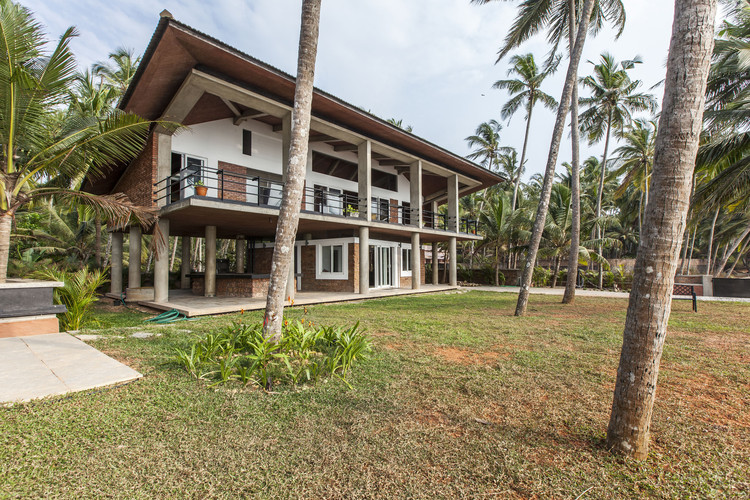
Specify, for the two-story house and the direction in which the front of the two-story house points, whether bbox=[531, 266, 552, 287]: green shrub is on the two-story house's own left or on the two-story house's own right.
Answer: on the two-story house's own left

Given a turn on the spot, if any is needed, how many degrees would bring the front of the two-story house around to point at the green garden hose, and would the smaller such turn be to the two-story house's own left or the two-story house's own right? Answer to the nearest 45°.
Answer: approximately 45° to the two-story house's own right

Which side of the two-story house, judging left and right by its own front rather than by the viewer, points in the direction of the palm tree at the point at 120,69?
back

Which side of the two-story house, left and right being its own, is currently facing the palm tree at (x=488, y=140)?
left

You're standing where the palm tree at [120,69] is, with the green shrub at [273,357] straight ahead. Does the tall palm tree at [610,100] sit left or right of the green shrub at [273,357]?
left

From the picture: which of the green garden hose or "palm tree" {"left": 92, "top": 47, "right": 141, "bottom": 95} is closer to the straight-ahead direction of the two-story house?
the green garden hose

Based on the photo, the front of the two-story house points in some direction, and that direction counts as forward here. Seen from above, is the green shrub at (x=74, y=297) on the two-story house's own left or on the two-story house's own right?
on the two-story house's own right

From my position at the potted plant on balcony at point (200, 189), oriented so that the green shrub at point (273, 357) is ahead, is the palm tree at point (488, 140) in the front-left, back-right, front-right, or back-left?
back-left

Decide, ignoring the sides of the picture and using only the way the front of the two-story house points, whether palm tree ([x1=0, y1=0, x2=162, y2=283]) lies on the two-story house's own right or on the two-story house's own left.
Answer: on the two-story house's own right

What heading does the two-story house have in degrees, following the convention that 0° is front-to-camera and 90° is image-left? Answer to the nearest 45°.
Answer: approximately 315°

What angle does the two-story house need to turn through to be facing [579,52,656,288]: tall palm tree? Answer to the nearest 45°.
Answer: approximately 45° to its left
